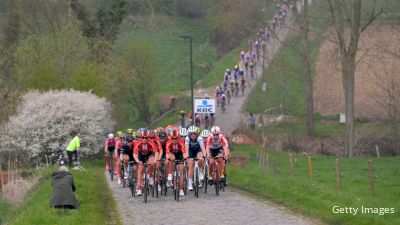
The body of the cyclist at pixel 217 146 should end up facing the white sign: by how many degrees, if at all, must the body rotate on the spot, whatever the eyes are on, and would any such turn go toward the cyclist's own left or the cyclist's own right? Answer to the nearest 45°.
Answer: approximately 180°

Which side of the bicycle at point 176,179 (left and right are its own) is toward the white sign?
back

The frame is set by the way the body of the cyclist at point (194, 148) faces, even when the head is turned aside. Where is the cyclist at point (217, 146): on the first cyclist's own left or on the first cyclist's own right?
on the first cyclist's own left

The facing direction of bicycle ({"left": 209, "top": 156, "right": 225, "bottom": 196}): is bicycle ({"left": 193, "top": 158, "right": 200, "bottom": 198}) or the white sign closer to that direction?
the bicycle

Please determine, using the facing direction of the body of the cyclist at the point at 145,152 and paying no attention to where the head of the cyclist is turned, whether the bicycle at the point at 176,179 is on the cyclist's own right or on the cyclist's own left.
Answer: on the cyclist's own left

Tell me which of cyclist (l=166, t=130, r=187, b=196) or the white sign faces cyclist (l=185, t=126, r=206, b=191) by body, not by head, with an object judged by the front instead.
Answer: the white sign
